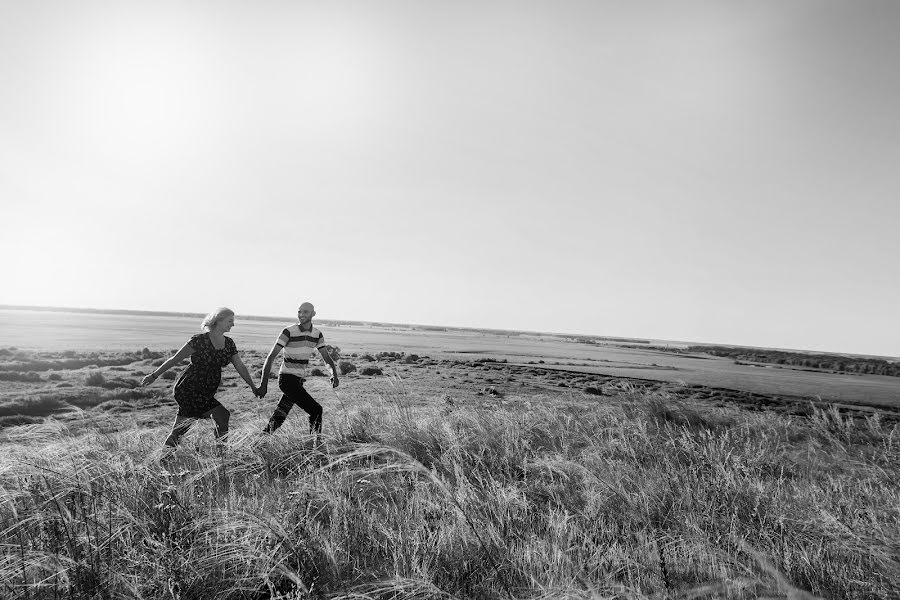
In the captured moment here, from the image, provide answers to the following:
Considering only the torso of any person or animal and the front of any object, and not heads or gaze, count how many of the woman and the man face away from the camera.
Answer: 0

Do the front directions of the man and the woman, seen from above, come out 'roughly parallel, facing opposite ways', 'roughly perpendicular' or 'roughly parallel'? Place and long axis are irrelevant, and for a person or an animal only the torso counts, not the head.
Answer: roughly parallel

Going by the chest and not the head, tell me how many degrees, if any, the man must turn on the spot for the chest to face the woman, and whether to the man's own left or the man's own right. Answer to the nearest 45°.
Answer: approximately 90° to the man's own right

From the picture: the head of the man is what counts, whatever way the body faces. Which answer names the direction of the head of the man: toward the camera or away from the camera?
toward the camera

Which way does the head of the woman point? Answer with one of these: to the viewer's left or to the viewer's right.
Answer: to the viewer's right

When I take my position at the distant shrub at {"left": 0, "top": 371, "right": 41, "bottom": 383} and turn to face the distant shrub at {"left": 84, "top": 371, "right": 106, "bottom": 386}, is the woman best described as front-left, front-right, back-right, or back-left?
front-right

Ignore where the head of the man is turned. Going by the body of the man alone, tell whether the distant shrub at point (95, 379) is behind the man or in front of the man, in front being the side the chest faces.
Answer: behind
